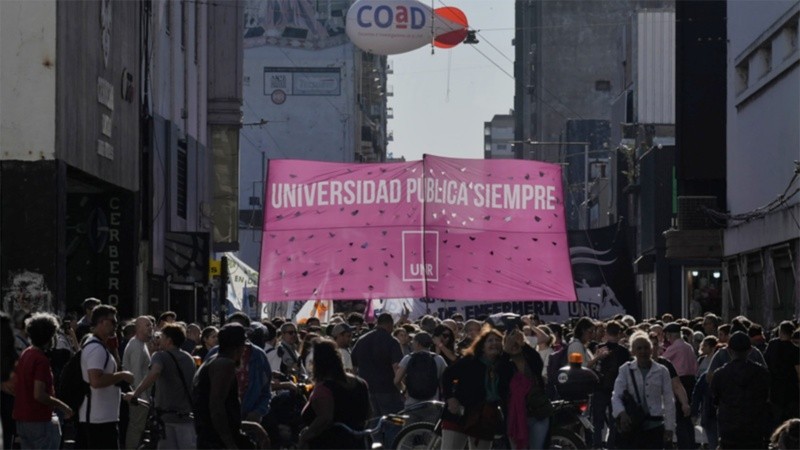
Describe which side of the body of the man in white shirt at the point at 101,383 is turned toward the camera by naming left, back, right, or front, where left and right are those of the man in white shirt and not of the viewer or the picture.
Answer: right

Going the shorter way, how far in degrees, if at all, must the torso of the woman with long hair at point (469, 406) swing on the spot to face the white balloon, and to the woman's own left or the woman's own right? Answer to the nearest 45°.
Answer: approximately 135° to the woman's own left

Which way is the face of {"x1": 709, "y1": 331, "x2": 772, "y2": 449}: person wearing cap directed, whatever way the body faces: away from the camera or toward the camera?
away from the camera

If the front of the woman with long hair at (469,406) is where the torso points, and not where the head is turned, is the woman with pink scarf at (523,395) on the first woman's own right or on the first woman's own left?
on the first woman's own left

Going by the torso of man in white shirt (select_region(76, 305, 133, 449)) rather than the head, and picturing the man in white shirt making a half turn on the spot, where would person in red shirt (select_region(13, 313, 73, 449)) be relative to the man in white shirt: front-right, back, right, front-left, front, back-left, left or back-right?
front-left

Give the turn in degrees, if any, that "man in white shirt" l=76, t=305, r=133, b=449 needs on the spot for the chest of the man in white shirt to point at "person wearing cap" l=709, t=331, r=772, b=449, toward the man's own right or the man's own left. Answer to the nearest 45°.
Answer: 0° — they already face them

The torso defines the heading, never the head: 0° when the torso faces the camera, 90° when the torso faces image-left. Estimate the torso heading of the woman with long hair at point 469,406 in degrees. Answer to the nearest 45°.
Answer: approximately 315°

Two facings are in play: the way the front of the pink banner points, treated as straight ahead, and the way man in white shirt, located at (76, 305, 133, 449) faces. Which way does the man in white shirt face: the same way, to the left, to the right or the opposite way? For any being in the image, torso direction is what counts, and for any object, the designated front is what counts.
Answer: to the left

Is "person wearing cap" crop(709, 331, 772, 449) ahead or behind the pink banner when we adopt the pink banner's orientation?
ahead

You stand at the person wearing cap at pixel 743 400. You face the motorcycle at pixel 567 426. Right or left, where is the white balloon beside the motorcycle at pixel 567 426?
right

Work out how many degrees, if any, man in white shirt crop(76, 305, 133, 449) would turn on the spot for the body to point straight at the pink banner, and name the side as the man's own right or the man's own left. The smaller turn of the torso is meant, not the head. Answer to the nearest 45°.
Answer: approximately 45° to the man's own left

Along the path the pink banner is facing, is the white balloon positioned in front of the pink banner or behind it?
behind
